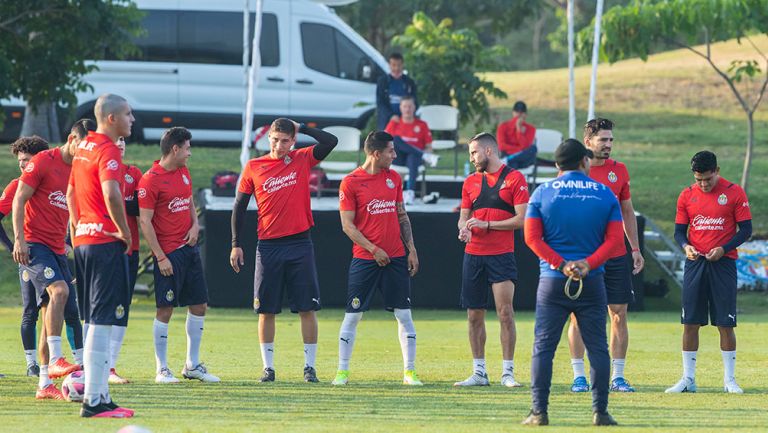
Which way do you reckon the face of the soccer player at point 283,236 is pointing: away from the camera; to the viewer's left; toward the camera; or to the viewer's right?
toward the camera

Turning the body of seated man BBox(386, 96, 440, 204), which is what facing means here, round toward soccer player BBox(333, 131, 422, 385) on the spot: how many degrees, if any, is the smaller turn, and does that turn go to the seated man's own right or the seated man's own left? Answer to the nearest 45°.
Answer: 0° — they already face them

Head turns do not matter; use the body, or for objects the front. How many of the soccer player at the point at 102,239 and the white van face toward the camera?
0

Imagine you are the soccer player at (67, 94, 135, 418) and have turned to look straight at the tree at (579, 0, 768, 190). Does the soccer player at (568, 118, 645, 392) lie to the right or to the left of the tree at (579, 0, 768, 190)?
right

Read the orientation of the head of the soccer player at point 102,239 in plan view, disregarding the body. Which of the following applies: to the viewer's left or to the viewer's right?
to the viewer's right

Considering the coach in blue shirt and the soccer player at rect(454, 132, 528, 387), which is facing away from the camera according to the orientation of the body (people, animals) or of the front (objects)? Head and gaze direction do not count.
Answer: the coach in blue shirt

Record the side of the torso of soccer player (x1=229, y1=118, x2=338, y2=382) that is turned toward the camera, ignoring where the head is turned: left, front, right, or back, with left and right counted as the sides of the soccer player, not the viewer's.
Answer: front

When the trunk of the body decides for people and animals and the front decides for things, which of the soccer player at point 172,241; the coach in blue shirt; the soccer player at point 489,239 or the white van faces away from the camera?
the coach in blue shirt

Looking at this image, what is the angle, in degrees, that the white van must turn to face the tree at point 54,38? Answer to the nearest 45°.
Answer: approximately 135° to its right

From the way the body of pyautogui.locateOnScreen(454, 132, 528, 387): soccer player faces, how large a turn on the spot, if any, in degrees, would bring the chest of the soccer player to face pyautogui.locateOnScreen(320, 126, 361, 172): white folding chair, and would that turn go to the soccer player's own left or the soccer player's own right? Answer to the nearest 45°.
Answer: approximately 135° to the soccer player's own right

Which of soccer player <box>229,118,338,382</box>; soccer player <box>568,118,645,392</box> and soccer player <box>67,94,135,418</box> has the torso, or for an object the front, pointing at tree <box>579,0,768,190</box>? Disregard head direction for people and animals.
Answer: soccer player <box>67,94,135,418</box>

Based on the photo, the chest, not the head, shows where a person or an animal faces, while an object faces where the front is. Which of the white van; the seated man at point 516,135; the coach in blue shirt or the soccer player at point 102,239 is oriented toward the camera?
the seated man

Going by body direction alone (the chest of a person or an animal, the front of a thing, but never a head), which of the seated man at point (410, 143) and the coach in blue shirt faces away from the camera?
the coach in blue shirt

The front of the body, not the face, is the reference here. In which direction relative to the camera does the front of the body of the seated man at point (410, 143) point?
toward the camera

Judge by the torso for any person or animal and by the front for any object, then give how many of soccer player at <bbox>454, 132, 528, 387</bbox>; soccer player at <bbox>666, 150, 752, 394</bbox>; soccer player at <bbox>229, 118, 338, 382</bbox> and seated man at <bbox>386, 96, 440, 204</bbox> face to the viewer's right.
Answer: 0

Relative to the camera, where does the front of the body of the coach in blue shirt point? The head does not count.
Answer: away from the camera

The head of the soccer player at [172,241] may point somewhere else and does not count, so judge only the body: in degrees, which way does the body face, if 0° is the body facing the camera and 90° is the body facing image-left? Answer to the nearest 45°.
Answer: approximately 315°
